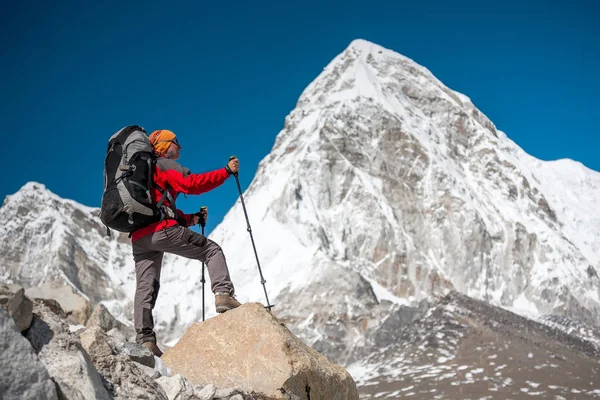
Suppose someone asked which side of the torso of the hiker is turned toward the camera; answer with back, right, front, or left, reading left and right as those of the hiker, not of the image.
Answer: right
